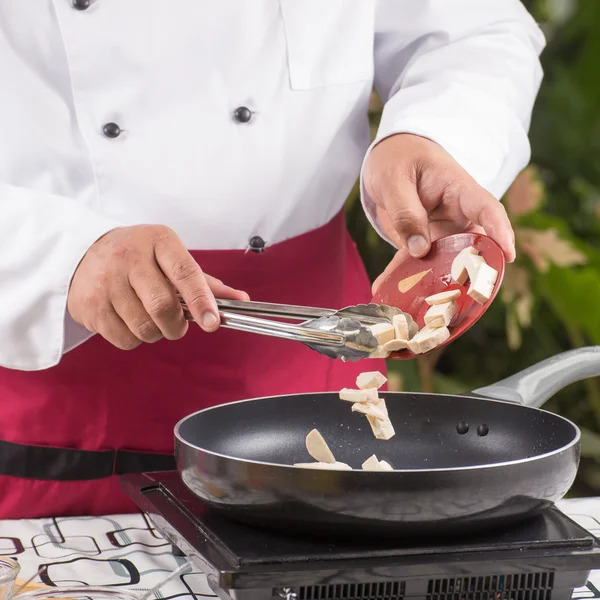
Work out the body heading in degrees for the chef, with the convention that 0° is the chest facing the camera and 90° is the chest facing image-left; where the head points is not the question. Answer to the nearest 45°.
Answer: approximately 0°
